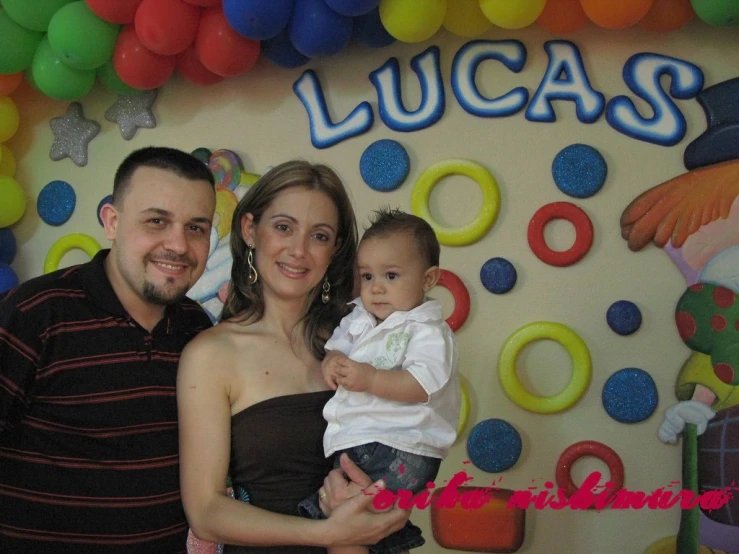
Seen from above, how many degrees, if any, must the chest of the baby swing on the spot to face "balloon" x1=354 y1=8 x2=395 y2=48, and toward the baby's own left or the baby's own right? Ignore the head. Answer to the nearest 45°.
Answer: approximately 135° to the baby's own right

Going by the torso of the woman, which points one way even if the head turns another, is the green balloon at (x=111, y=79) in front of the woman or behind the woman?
behind

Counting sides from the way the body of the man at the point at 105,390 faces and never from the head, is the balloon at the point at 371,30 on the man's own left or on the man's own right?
on the man's own left

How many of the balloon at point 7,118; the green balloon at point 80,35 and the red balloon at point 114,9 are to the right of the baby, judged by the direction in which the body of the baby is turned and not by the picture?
3

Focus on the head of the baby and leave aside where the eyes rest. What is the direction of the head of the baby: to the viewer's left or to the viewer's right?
to the viewer's left

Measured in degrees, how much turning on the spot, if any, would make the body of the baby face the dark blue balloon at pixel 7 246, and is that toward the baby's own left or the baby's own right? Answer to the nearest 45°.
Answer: approximately 90° to the baby's own right

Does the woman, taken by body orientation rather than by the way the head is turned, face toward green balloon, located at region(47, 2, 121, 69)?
no

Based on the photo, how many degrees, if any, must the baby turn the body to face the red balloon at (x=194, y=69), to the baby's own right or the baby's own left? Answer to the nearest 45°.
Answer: approximately 90° to the baby's own right

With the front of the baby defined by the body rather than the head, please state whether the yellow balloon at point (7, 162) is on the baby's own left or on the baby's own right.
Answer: on the baby's own right

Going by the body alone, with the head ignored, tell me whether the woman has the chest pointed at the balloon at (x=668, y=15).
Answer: no

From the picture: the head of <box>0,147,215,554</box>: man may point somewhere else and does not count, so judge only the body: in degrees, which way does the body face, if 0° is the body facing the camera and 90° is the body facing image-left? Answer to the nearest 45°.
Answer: approximately 315°

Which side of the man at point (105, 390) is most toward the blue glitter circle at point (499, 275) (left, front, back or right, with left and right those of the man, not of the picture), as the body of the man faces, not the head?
left

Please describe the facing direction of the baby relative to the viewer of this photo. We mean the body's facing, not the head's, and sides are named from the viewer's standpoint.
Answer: facing the viewer and to the left of the viewer

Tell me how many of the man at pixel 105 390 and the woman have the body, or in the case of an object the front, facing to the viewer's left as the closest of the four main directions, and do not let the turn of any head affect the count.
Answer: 0

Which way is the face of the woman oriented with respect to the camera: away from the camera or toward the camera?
toward the camera

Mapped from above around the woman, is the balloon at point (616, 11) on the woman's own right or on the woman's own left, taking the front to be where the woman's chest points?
on the woman's own left

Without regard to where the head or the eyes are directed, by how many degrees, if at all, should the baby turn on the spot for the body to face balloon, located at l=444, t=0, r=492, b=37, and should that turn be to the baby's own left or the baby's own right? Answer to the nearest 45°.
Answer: approximately 135° to the baby's own right

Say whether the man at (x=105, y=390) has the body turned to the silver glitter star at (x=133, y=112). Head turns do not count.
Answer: no

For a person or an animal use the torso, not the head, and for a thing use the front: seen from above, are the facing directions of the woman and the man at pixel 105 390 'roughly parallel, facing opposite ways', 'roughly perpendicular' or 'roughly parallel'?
roughly parallel
